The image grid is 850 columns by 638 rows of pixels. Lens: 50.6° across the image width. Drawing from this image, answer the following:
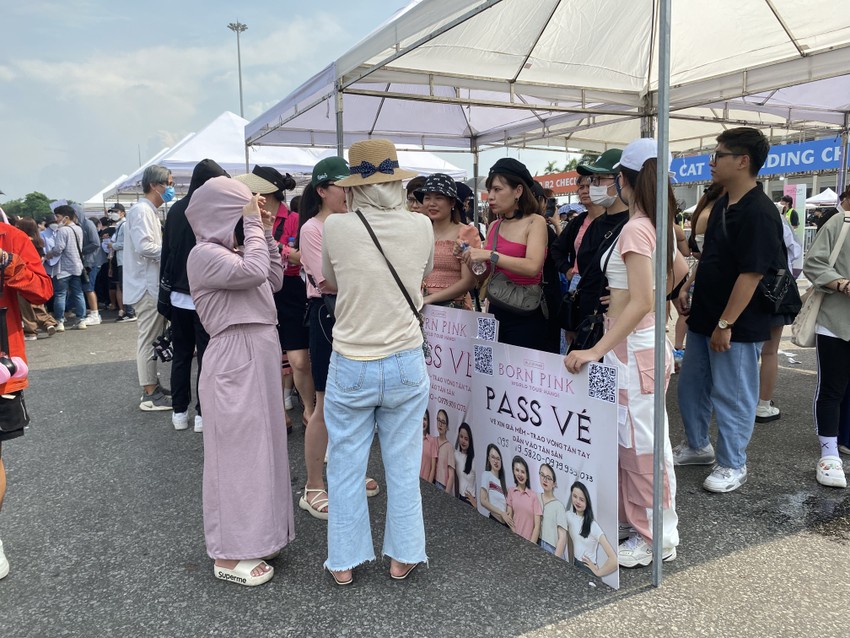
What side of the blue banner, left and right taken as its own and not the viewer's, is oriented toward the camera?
front

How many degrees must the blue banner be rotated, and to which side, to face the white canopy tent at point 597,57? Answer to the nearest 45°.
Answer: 0° — it already faces it

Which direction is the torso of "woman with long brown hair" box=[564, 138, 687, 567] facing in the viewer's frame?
to the viewer's left

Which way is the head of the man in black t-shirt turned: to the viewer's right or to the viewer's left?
to the viewer's left

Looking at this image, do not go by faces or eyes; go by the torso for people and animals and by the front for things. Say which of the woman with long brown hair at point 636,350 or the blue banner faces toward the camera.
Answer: the blue banner

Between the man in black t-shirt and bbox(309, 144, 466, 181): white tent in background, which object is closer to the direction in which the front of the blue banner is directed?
the man in black t-shirt
